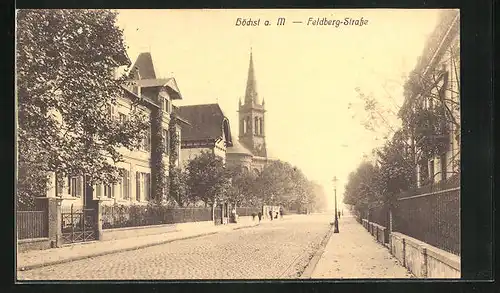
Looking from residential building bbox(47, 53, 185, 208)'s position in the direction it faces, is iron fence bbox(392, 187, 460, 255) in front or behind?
in front

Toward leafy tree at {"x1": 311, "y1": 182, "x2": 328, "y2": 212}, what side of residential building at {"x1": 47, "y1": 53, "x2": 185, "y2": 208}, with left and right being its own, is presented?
left

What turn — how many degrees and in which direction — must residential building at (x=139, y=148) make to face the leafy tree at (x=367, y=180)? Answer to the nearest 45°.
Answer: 0° — it already faces it

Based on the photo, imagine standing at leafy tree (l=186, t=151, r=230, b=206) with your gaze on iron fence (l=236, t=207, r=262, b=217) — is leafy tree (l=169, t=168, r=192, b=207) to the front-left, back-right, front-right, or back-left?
back-left

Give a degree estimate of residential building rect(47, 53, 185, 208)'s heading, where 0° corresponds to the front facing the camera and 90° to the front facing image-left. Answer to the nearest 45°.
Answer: approximately 315°
